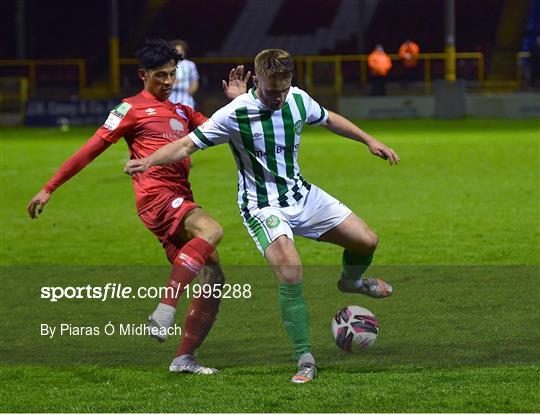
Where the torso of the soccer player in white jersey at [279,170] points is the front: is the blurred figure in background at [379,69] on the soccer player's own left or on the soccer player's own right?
on the soccer player's own left

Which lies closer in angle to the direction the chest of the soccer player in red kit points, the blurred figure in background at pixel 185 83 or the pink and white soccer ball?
the pink and white soccer ball

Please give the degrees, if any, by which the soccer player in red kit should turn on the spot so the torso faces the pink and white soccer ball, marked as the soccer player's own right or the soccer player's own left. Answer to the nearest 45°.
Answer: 0° — they already face it

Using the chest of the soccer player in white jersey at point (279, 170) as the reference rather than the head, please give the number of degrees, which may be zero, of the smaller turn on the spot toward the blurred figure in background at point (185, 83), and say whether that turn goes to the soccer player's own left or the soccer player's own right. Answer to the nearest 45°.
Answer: approximately 135° to the soccer player's own left

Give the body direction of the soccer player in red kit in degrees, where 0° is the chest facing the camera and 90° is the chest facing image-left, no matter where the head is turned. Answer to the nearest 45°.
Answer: approximately 315°

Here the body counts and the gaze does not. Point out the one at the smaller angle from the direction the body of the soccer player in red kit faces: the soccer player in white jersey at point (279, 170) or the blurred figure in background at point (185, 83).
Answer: the soccer player in white jersey

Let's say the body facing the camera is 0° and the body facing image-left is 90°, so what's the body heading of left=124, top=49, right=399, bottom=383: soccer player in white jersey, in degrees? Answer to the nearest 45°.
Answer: approximately 315°
